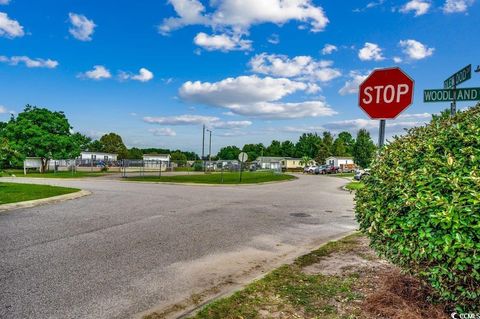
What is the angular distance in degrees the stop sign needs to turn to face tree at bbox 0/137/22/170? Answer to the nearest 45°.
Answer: approximately 90° to its right

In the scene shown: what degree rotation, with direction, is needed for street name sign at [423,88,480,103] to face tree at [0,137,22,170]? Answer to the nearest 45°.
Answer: approximately 90° to its right

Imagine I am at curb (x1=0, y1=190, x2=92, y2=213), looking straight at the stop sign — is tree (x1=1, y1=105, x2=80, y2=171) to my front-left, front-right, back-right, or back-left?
back-left

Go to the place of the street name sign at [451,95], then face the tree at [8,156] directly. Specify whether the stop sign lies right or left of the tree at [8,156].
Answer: left

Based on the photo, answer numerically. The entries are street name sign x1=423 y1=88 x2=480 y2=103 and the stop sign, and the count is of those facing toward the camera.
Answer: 2

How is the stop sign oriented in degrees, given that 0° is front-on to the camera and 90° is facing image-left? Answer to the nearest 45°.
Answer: approximately 0°

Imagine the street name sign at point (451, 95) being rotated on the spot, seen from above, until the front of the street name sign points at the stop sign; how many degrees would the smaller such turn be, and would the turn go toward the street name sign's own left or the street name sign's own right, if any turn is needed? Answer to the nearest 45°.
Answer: approximately 45° to the street name sign's own right

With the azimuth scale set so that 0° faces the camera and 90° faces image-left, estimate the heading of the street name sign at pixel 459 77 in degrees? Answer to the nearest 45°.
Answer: approximately 45°

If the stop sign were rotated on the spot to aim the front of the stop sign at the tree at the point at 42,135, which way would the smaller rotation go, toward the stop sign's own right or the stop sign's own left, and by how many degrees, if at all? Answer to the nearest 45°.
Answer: approximately 135° to the stop sign's own right

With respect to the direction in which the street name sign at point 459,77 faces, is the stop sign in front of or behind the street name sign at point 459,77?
in front

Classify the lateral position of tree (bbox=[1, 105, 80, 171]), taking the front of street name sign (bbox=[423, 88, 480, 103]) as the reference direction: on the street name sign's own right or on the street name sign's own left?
on the street name sign's own right

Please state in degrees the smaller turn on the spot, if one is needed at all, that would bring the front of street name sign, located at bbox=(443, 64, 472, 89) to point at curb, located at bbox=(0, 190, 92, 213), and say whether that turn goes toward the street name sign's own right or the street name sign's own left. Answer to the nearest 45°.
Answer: approximately 45° to the street name sign's own right

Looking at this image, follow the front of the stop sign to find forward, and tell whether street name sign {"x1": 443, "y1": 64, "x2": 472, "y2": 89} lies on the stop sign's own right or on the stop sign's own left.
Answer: on the stop sign's own left

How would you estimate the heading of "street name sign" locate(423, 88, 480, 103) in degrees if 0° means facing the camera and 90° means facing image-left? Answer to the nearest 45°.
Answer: approximately 0°
